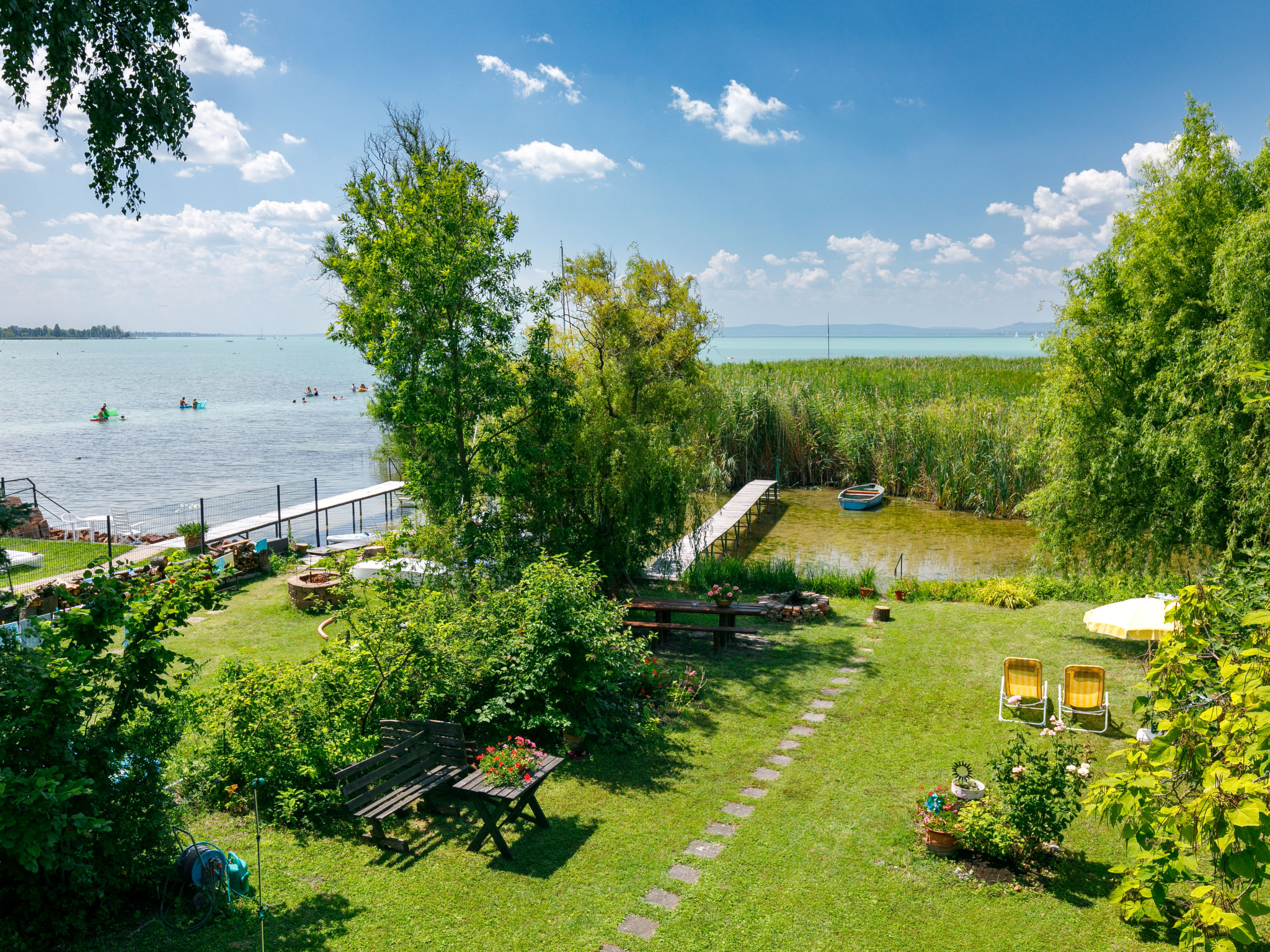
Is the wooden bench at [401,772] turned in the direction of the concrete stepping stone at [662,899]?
yes

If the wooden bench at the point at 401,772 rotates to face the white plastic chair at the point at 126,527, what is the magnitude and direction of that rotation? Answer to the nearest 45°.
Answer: approximately 135° to its left

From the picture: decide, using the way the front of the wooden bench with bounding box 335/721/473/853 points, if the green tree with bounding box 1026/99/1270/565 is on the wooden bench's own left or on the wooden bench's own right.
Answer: on the wooden bench's own left

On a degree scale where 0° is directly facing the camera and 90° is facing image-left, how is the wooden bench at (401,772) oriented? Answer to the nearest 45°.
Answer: approximately 315°

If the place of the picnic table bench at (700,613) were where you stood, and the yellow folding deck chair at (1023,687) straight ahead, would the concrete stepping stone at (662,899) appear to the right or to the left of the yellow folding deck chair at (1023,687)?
right

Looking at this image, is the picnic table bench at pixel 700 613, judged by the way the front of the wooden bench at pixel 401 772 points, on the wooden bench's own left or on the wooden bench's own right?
on the wooden bench's own left

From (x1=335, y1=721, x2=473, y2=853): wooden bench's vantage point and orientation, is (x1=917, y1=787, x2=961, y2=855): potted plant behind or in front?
in front

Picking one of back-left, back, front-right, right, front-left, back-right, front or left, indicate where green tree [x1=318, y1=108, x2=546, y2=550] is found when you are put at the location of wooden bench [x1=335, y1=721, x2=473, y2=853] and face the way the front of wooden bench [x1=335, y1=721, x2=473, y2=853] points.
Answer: back-left

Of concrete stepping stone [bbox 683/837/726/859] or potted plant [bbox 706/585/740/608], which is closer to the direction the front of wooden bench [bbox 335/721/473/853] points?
the concrete stepping stone

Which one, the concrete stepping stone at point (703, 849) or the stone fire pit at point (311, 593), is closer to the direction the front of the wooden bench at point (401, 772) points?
the concrete stepping stone

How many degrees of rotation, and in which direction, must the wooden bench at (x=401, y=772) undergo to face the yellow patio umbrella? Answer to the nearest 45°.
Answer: approximately 45° to its left

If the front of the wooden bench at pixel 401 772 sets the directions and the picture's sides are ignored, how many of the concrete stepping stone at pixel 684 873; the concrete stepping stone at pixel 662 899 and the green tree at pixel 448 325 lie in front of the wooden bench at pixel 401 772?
2

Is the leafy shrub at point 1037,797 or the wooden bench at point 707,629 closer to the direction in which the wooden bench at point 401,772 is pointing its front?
the leafy shrub

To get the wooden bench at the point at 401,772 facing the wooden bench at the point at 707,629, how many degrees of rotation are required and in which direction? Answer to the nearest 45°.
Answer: approximately 90° to its left
